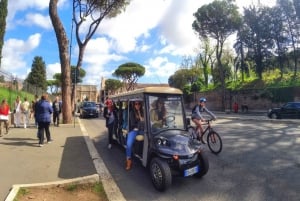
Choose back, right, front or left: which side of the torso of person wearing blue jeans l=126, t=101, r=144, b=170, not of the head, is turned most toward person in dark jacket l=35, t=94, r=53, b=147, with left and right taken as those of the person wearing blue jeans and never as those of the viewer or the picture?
right

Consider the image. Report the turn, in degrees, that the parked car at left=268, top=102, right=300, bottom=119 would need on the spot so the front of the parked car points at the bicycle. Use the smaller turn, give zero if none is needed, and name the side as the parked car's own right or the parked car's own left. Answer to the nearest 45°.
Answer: approximately 90° to the parked car's own left

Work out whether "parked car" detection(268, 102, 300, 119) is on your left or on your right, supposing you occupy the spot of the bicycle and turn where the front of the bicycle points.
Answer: on your left

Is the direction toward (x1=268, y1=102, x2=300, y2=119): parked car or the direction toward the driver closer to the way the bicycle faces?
the driver

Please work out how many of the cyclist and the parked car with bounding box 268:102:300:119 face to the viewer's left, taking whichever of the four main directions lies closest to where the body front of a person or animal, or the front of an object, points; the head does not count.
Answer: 1

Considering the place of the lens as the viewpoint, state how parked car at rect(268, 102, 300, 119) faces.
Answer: facing to the left of the viewer

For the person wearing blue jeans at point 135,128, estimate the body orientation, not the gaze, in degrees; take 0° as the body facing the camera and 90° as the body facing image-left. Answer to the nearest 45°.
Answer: approximately 45°

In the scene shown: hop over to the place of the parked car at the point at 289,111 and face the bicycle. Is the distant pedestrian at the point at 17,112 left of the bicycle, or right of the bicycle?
right

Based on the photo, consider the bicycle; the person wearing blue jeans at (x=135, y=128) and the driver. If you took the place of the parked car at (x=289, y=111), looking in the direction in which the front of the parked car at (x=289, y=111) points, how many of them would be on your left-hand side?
3

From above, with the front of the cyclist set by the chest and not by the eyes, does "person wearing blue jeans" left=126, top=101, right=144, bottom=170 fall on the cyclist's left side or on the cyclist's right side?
on the cyclist's right side

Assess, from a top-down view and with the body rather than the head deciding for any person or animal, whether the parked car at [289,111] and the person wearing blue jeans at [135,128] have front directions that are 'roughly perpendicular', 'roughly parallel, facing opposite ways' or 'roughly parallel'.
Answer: roughly perpendicular
